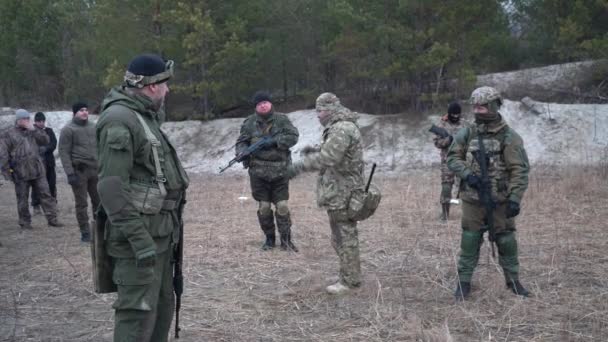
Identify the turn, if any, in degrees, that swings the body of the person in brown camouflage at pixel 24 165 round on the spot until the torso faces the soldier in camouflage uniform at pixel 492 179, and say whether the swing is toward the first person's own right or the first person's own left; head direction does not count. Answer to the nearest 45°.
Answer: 0° — they already face them

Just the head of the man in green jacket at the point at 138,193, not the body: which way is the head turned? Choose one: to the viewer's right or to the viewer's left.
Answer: to the viewer's right

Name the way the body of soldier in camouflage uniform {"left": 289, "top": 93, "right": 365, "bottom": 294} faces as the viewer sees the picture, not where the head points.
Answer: to the viewer's left

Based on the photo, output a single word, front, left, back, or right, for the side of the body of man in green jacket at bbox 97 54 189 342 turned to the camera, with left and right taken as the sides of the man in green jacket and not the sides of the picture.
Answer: right

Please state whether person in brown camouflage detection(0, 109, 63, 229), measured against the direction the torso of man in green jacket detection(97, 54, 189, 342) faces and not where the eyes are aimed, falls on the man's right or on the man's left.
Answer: on the man's left

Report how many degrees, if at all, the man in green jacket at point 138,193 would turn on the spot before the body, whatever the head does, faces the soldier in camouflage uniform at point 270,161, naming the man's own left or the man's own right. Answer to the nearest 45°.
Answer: approximately 45° to the man's own left

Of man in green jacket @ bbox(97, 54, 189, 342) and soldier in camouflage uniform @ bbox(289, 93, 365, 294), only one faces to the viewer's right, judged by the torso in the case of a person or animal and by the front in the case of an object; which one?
the man in green jacket

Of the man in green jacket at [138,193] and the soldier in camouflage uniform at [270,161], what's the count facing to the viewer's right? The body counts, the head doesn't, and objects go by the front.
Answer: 1

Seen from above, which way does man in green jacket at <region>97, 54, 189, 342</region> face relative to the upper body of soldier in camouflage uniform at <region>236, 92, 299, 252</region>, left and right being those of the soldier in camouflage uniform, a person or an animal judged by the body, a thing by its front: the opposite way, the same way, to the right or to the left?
to the left
